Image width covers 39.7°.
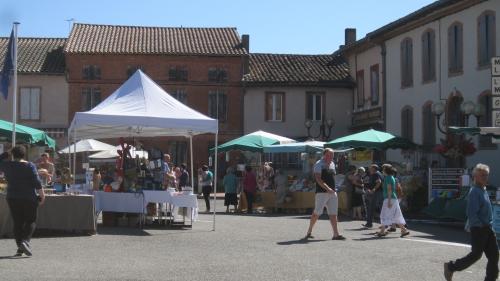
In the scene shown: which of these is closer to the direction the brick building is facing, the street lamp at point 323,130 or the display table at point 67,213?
the display table

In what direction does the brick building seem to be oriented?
toward the camera

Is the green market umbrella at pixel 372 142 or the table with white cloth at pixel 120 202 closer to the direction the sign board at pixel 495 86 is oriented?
the table with white cloth

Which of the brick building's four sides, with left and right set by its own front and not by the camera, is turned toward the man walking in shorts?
front

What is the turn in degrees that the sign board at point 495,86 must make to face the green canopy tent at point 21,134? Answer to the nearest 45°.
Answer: approximately 90° to its right

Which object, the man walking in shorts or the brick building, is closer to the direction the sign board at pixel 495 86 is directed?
the man walking in shorts

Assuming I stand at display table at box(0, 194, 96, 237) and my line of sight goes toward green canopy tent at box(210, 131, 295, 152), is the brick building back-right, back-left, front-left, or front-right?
front-left

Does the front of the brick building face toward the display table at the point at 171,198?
yes

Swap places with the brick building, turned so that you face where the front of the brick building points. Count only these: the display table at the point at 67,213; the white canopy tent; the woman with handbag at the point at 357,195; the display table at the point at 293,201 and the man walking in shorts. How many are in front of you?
5

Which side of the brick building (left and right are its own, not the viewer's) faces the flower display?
front

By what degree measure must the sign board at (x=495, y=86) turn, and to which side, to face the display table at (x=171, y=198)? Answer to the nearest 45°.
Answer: approximately 90° to its right

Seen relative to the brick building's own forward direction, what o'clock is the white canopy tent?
The white canopy tent is roughly at 12 o'clock from the brick building.

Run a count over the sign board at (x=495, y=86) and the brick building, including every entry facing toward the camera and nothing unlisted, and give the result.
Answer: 2

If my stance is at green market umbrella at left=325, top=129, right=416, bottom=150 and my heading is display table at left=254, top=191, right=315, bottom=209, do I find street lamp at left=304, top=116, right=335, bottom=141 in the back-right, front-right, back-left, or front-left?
front-right

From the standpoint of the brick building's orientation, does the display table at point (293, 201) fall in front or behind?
in front

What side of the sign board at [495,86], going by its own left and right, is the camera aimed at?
front

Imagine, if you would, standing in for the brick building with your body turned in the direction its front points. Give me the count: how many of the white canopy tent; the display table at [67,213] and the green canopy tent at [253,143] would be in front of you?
3
